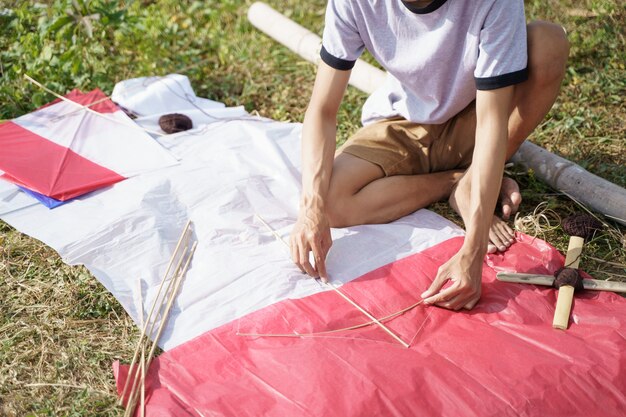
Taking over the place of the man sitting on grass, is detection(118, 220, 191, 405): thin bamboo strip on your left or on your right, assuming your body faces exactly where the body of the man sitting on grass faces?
on your right

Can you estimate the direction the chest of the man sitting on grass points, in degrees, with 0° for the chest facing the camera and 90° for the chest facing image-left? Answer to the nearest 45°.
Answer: approximately 0°

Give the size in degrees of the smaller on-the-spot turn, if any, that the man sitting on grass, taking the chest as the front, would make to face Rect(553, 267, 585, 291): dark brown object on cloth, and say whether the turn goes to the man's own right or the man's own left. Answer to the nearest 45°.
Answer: approximately 45° to the man's own left

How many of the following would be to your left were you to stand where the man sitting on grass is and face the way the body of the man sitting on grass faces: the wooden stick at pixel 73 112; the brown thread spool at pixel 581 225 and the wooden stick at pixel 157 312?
1

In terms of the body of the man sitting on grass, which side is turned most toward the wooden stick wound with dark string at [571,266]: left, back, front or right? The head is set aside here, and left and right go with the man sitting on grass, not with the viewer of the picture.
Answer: left

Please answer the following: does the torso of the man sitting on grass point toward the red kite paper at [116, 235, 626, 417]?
yes

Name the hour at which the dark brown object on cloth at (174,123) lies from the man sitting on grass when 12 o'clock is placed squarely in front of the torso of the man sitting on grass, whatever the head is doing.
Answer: The dark brown object on cloth is roughly at 4 o'clock from the man sitting on grass.

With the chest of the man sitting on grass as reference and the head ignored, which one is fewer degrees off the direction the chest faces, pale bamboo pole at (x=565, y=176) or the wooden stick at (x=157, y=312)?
the wooden stick

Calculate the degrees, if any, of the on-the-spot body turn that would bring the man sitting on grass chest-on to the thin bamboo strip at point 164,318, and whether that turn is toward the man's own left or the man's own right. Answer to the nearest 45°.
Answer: approximately 45° to the man's own right

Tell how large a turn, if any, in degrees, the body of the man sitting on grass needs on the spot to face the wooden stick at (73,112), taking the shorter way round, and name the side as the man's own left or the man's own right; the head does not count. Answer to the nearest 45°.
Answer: approximately 90° to the man's own right
